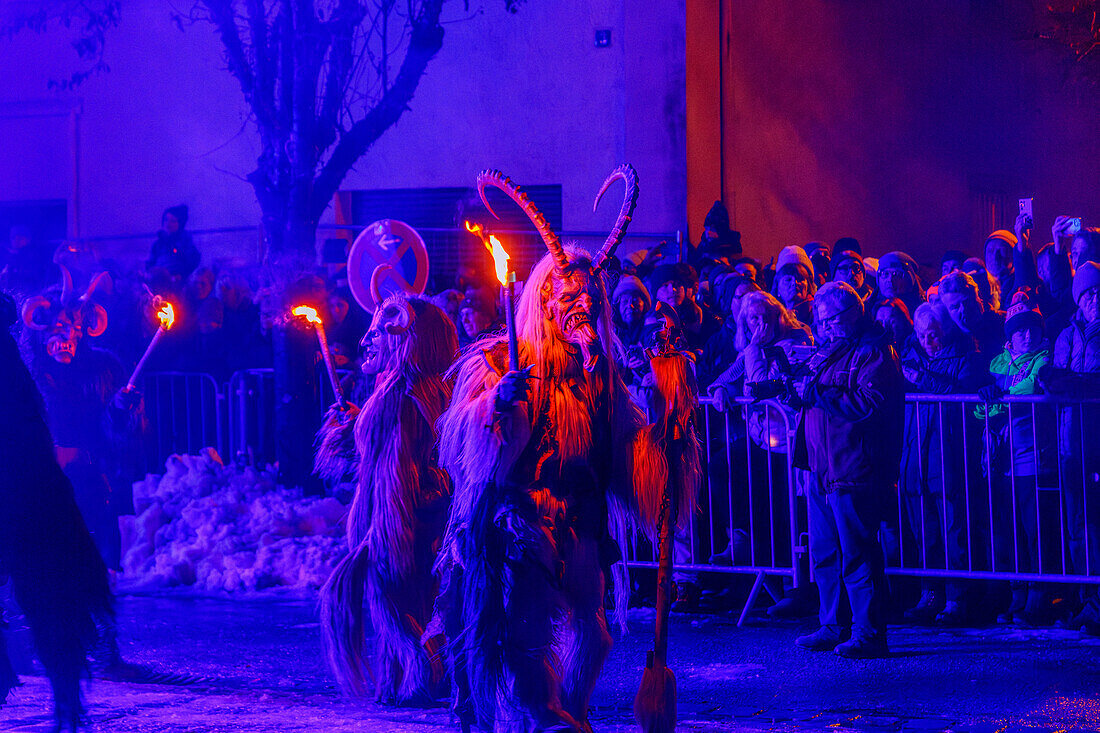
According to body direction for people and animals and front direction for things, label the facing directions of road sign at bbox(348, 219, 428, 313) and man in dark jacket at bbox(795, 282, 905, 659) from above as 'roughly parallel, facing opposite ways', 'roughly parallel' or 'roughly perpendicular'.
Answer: roughly perpendicular

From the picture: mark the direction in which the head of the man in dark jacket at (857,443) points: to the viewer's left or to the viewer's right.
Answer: to the viewer's left

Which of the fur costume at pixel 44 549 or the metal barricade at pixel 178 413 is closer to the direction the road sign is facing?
the fur costume

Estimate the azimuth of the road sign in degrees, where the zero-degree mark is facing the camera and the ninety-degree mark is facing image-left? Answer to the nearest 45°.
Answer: approximately 0°

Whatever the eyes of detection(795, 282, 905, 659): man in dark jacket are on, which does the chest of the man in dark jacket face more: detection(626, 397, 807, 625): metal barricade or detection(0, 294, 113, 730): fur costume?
the fur costume

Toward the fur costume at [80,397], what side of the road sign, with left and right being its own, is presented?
right

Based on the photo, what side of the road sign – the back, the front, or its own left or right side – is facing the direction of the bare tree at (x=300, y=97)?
back

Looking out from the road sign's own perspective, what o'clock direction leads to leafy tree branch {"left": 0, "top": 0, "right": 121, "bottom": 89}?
The leafy tree branch is roughly at 5 o'clock from the road sign.

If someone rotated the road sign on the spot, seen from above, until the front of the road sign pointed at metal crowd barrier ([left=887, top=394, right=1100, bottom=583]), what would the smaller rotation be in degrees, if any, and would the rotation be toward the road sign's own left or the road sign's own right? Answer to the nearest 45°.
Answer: approximately 45° to the road sign's own left

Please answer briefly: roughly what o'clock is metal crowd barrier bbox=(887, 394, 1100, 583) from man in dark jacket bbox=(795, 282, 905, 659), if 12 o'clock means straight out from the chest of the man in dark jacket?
The metal crowd barrier is roughly at 6 o'clock from the man in dark jacket.

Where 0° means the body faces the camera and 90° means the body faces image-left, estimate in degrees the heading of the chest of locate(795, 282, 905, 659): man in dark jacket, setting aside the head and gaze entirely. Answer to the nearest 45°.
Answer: approximately 45°
